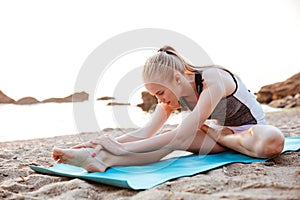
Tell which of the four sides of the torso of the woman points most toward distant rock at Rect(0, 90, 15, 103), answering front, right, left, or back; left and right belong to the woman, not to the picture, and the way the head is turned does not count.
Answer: right

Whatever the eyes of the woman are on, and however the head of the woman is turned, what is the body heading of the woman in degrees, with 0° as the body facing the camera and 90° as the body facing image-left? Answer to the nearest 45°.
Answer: approximately 45°

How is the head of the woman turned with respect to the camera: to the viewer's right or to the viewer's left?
to the viewer's left

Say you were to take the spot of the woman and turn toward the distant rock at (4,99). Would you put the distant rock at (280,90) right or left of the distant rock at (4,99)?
right

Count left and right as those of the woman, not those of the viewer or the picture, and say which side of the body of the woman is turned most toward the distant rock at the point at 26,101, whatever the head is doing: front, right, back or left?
right

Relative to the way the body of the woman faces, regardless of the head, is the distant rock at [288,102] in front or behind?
behind

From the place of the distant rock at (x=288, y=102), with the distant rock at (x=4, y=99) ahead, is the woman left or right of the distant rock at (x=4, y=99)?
left
